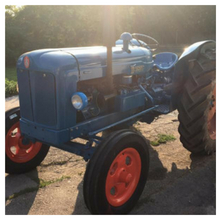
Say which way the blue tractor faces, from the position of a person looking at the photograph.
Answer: facing the viewer and to the left of the viewer
